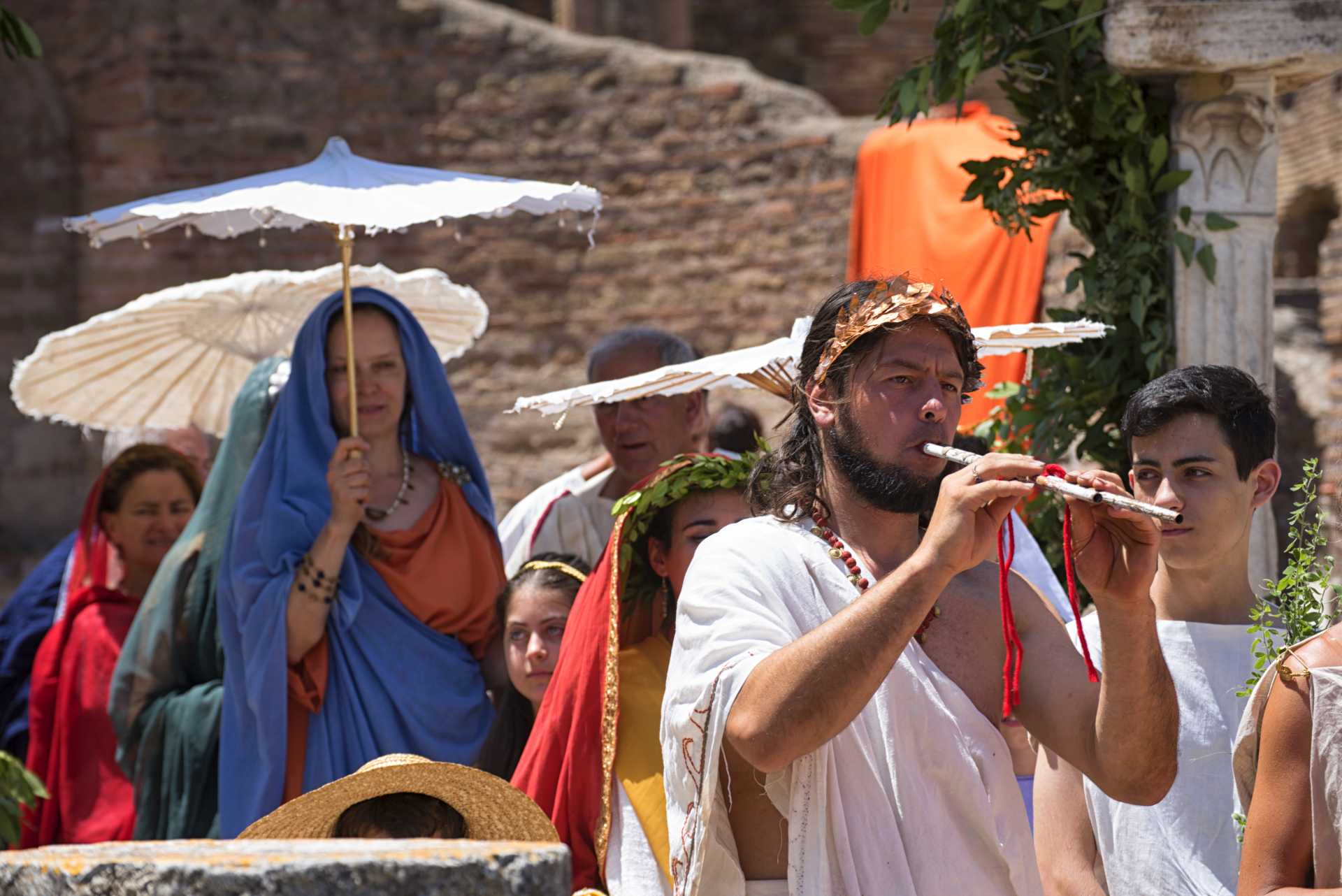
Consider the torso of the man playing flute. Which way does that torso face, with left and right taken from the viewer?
facing the viewer and to the right of the viewer

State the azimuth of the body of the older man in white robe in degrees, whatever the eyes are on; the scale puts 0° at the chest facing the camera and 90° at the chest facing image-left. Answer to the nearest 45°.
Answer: approximately 45°

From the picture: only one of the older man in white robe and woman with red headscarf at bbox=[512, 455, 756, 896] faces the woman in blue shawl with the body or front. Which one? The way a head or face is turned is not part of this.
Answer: the older man in white robe

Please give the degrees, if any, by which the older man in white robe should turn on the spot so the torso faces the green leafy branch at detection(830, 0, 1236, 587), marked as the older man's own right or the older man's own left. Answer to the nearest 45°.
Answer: approximately 135° to the older man's own left

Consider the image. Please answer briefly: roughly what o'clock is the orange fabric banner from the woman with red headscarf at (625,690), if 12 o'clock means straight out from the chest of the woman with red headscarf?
The orange fabric banner is roughly at 8 o'clock from the woman with red headscarf.

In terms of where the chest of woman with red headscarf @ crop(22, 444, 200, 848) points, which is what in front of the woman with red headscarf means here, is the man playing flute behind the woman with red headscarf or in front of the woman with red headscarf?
in front

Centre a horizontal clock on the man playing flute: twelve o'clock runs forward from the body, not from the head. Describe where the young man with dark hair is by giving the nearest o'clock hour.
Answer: The young man with dark hair is roughly at 9 o'clock from the man playing flute.

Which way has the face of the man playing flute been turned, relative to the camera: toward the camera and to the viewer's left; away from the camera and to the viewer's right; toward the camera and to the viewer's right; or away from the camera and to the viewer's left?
toward the camera and to the viewer's right

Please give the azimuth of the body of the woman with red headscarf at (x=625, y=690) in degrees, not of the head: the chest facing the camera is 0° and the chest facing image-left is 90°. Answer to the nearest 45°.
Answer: approximately 315°
